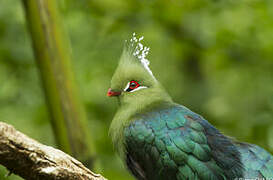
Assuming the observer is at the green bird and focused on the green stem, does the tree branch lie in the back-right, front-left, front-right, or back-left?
front-left

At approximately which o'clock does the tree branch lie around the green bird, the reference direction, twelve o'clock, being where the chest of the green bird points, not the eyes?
The tree branch is roughly at 10 o'clock from the green bird.

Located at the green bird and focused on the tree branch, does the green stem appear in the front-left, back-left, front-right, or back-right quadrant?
front-right

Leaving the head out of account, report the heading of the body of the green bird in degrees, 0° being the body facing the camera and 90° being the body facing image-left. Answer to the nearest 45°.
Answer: approximately 90°
